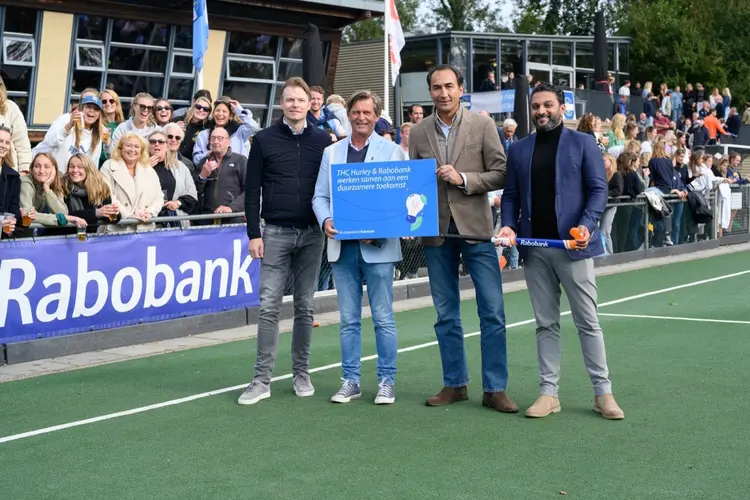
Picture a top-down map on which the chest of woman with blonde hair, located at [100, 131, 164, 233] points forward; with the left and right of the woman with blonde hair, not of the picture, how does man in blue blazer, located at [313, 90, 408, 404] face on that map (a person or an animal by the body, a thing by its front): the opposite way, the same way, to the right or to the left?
the same way

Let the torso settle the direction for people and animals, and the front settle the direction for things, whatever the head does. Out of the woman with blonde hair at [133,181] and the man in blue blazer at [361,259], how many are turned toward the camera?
2

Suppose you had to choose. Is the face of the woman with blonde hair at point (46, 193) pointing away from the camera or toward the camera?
toward the camera

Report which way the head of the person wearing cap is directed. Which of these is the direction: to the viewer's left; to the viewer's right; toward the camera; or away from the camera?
toward the camera

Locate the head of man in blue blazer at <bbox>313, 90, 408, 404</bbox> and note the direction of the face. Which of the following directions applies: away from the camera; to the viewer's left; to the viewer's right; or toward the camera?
toward the camera

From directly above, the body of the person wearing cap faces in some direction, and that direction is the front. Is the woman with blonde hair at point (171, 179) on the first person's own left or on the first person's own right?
on the first person's own left

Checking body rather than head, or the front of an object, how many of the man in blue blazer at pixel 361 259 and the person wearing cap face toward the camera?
2

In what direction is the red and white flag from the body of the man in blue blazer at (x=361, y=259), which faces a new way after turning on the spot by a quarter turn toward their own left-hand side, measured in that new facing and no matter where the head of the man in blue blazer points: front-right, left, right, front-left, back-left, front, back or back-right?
left

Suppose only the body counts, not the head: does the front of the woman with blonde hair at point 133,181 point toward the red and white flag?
no

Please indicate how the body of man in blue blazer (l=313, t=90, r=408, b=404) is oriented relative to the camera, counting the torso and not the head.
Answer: toward the camera

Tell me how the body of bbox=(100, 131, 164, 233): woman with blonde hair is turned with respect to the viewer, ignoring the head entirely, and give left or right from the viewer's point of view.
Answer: facing the viewer

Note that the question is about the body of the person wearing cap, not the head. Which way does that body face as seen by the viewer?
toward the camera
